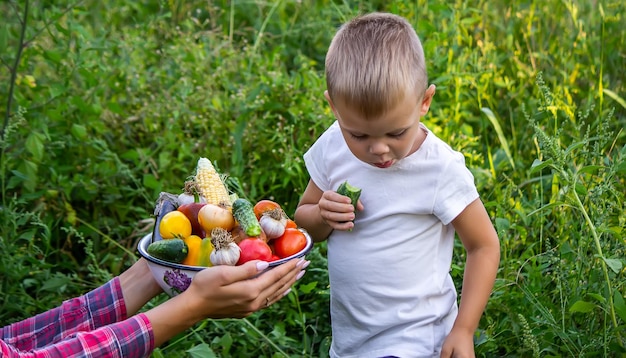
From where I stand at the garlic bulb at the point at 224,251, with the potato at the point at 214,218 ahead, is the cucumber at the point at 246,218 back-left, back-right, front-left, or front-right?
front-right

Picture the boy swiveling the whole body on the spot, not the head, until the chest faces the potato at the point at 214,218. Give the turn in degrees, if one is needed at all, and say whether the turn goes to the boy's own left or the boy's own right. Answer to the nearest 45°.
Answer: approximately 90° to the boy's own right

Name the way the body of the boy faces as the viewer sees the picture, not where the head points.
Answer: toward the camera

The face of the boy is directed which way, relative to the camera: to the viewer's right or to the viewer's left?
to the viewer's left

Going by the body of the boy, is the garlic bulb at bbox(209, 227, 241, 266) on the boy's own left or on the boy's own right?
on the boy's own right

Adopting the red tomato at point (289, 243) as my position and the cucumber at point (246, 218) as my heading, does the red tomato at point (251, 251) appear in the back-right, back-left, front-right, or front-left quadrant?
front-left
